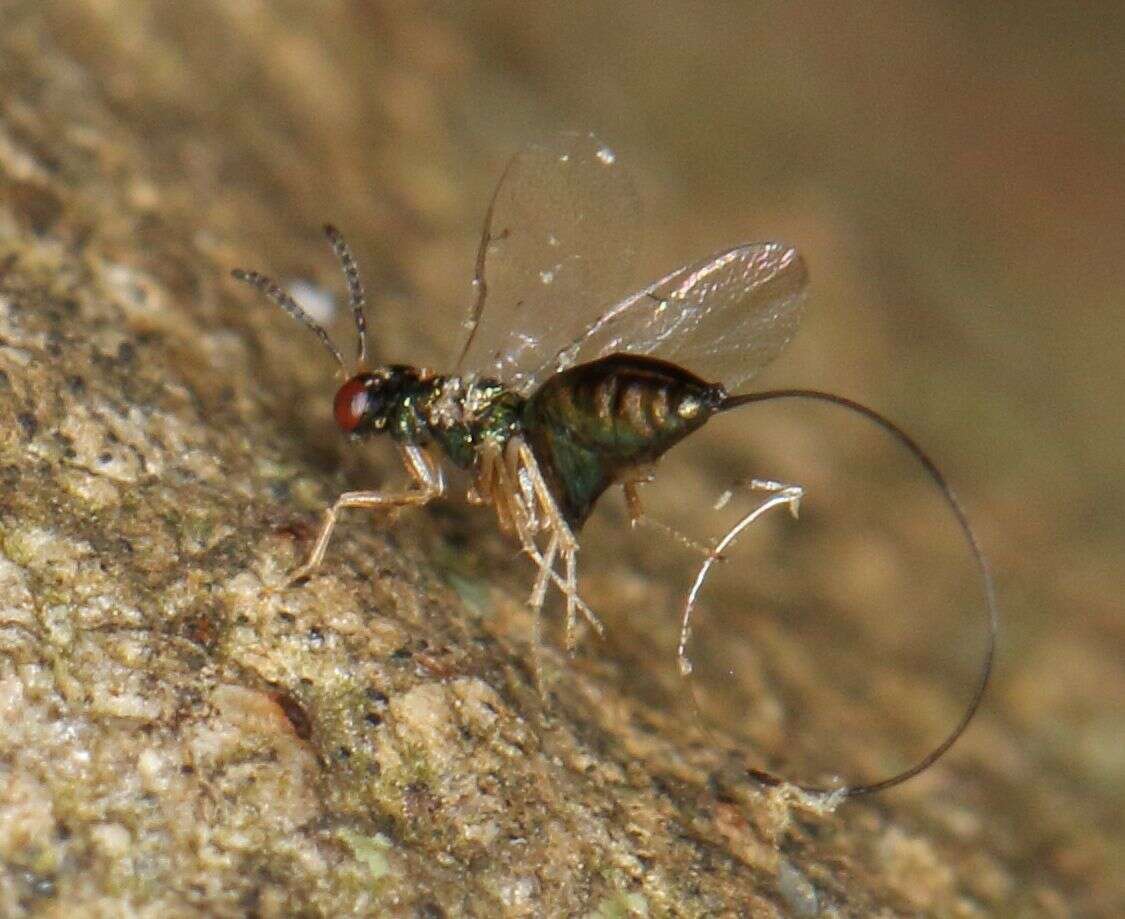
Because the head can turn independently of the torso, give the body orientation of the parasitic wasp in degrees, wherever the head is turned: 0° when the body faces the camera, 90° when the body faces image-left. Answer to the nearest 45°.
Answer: approximately 90°
